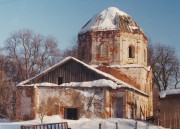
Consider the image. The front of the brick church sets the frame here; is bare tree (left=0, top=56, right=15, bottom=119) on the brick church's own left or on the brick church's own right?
on the brick church's own right

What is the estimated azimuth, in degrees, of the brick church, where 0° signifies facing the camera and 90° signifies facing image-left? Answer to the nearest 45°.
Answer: approximately 45°
